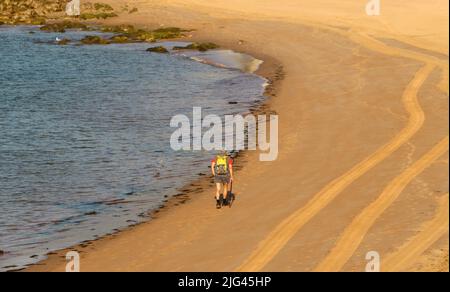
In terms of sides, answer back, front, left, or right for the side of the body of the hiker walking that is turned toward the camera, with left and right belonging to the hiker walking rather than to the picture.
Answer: back
